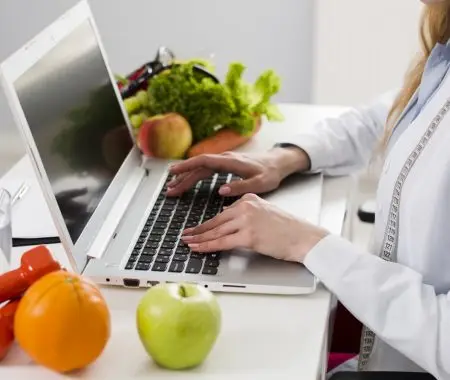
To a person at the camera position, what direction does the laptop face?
facing to the right of the viewer

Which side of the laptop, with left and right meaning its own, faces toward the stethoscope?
left

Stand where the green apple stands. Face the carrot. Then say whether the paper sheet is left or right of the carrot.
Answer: left

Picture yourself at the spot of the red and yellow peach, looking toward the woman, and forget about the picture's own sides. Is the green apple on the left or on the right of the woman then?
right
